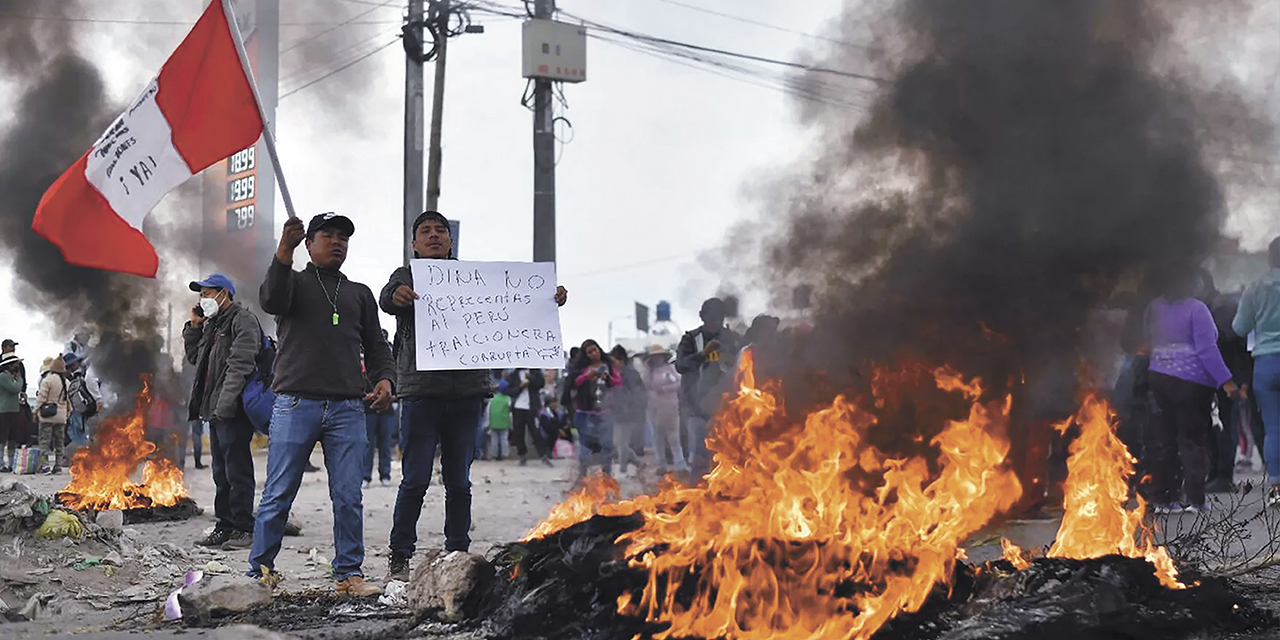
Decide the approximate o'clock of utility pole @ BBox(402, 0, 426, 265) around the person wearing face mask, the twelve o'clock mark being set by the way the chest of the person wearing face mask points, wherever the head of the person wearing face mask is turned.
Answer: The utility pole is roughly at 5 o'clock from the person wearing face mask.

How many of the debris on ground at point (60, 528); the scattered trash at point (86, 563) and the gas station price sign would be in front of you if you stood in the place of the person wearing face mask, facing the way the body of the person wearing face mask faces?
2

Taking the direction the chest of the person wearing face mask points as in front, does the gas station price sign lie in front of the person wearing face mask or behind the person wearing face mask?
behind

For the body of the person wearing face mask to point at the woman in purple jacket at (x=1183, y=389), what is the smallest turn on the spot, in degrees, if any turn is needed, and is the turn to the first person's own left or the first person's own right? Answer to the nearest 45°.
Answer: approximately 135° to the first person's own left

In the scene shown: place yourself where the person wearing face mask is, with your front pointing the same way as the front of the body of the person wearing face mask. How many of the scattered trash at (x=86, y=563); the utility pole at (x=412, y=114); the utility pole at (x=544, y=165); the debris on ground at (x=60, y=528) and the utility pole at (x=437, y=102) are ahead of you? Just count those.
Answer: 2

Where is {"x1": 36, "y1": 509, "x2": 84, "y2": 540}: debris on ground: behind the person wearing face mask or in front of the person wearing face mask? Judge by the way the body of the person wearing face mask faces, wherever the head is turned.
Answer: in front

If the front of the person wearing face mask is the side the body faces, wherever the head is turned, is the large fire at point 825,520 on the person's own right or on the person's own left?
on the person's own left

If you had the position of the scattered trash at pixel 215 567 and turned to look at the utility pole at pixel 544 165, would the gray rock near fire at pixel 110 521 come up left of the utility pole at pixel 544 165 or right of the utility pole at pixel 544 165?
left

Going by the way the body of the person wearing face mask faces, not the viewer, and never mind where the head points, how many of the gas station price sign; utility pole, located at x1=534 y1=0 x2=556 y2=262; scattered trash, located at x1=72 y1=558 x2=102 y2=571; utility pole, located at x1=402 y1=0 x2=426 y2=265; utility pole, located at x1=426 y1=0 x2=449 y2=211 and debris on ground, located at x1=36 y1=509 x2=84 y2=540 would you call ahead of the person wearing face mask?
2

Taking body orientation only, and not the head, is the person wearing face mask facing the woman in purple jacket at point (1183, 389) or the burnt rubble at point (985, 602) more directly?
the burnt rubble

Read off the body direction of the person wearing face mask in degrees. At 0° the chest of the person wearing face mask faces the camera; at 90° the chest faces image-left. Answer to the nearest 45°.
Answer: approximately 45°
